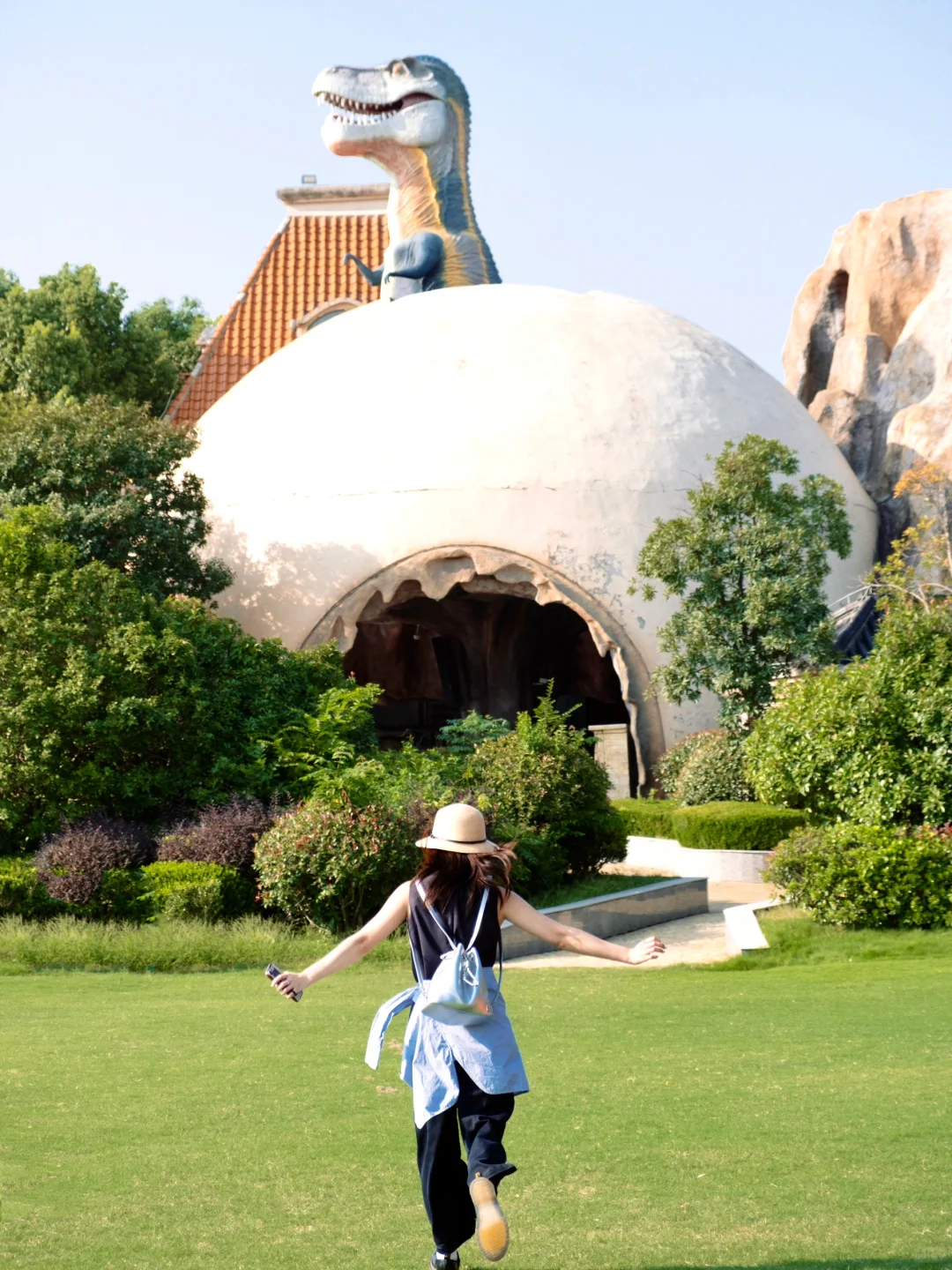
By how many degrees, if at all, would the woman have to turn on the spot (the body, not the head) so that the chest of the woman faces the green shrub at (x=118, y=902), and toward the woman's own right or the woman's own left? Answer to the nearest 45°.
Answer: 0° — they already face it

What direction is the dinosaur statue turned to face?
to the viewer's left

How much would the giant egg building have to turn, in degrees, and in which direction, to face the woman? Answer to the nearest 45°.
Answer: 0° — it already faces them

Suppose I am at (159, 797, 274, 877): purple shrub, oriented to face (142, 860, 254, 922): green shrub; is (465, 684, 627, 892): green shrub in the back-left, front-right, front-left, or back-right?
back-left

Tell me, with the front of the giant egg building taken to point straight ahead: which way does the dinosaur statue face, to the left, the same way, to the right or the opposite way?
to the right

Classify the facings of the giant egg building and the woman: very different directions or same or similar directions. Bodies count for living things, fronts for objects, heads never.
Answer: very different directions

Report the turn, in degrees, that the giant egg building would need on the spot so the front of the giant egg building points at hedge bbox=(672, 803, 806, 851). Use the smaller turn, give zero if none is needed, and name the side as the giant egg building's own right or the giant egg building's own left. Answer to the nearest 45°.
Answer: approximately 45° to the giant egg building's own left

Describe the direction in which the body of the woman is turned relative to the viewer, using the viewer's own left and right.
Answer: facing away from the viewer

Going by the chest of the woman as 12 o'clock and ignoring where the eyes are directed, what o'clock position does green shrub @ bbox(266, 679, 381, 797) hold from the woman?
The green shrub is roughly at 12 o'clock from the woman.

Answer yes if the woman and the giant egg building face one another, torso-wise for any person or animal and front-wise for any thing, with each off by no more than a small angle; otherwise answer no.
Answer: yes

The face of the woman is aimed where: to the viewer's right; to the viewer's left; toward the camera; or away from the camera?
away from the camera

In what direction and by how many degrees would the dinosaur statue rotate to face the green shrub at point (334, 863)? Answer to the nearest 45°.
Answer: approximately 90° to its left
